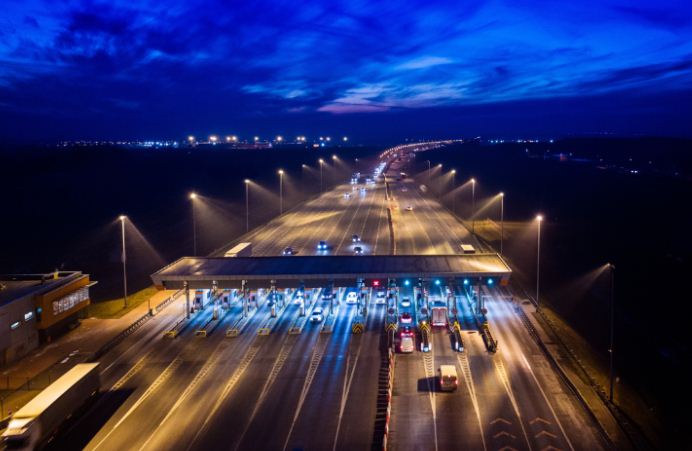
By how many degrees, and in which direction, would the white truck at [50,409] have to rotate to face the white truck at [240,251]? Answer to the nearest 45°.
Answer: approximately 180°

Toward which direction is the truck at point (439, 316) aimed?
away from the camera

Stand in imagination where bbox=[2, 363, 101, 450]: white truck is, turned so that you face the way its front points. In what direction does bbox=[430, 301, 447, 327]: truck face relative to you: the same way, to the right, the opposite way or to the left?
the opposite way

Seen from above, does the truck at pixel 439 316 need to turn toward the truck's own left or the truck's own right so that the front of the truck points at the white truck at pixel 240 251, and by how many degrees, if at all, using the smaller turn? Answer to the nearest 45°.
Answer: approximately 45° to the truck's own left

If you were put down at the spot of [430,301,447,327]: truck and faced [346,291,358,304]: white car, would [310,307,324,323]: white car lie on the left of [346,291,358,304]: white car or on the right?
left

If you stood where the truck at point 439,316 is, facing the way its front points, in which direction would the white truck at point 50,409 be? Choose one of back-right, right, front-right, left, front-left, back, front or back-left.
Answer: back-left

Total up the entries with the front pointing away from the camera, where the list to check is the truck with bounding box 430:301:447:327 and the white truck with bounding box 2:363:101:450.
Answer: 1

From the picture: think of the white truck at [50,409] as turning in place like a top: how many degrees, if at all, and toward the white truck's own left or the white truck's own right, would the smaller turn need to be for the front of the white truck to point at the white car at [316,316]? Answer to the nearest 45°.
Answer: approximately 180°

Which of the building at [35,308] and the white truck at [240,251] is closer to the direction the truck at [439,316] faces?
the white truck

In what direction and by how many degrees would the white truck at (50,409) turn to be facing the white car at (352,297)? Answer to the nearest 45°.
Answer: approximately 180°

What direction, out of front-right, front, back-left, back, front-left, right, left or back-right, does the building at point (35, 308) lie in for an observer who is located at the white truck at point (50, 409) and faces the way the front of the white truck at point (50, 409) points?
back-right

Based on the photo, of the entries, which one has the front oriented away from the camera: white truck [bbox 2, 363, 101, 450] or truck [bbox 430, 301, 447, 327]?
the truck

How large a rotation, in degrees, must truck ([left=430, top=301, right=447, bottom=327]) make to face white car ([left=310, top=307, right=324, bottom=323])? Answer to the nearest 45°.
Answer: approximately 90° to its left
